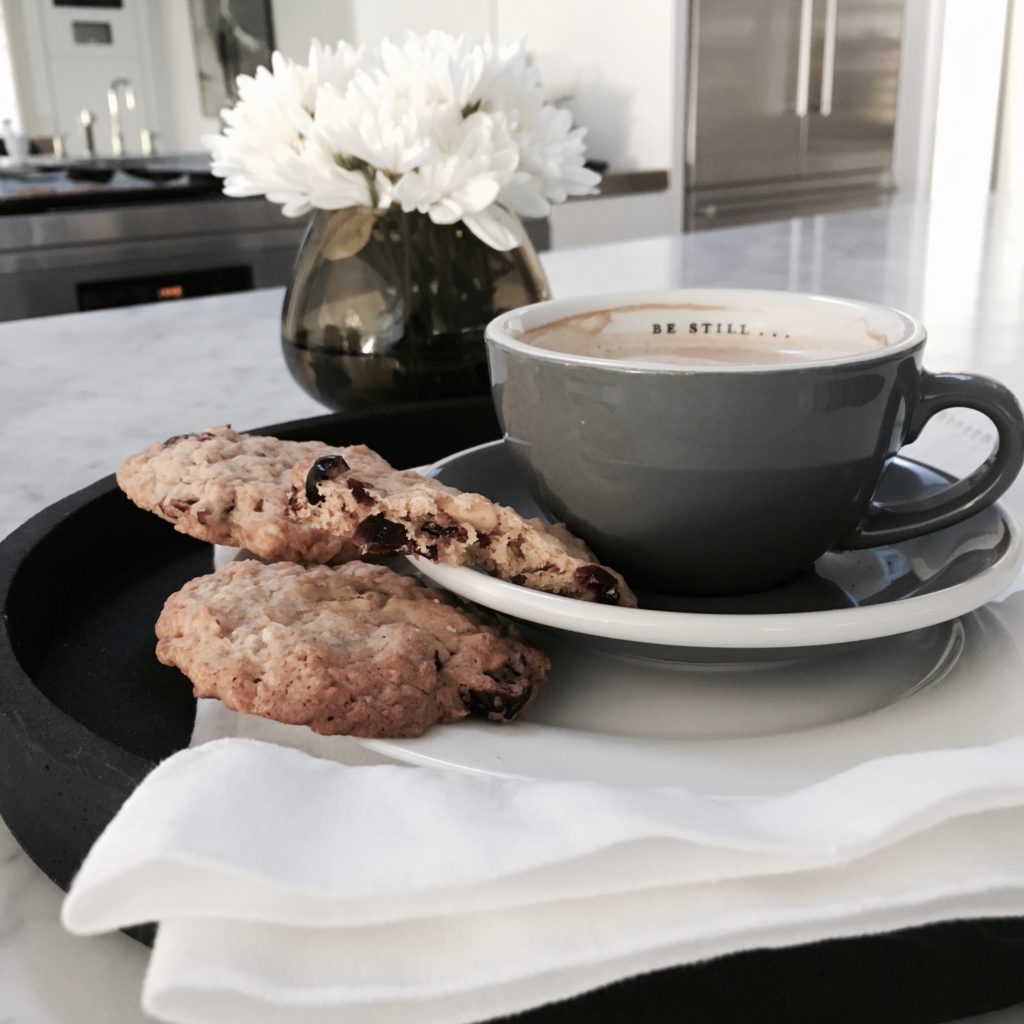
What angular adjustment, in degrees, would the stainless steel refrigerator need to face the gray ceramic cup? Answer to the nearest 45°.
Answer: approximately 45° to its right

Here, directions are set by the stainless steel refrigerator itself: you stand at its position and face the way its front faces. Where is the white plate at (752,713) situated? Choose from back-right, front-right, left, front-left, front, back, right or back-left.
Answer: front-right

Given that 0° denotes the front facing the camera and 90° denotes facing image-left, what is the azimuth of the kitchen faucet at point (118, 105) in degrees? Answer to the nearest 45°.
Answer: approximately 315°

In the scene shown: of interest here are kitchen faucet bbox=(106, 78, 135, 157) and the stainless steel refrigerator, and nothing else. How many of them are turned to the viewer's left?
0

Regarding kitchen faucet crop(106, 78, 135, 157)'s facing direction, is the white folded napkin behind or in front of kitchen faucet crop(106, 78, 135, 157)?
in front

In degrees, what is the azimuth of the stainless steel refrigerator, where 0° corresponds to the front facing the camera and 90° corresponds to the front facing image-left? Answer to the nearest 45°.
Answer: approximately 315°

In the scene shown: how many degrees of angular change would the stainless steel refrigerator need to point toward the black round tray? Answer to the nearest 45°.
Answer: approximately 45° to its right

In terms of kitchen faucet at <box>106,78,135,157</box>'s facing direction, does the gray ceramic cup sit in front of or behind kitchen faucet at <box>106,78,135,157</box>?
in front

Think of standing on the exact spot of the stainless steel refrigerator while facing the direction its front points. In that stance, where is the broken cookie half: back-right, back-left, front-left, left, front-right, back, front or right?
front-right

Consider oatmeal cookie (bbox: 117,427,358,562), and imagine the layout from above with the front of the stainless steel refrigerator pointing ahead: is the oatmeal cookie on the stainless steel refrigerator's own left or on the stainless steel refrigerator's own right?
on the stainless steel refrigerator's own right

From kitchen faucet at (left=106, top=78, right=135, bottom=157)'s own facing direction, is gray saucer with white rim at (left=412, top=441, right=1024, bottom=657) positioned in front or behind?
in front
